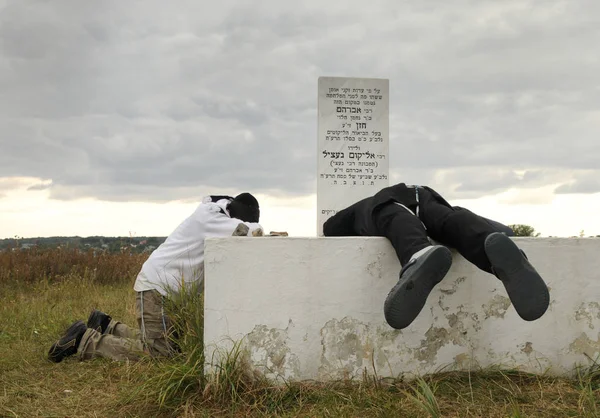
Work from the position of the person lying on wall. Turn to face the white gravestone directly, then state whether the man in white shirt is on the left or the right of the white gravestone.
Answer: left

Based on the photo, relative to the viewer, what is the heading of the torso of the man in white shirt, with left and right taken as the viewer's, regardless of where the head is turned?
facing to the right of the viewer

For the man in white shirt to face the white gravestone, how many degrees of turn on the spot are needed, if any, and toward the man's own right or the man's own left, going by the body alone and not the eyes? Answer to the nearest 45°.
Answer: approximately 45° to the man's own left

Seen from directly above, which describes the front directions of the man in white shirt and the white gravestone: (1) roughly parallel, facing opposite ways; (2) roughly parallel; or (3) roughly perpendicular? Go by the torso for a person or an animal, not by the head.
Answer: roughly perpendicular

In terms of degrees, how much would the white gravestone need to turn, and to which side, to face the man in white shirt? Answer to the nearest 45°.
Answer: approximately 45° to its right

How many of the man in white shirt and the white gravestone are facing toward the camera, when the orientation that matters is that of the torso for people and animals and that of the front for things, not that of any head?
1

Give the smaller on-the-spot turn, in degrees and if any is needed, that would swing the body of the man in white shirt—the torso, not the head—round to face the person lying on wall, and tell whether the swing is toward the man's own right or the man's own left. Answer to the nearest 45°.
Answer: approximately 45° to the man's own right

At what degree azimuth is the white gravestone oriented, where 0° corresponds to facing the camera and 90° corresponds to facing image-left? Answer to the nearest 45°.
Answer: approximately 0°

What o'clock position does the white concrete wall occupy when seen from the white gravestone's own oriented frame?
The white concrete wall is roughly at 12 o'clock from the white gravestone.

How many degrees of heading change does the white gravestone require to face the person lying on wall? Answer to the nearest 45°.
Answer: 0° — it already faces them
